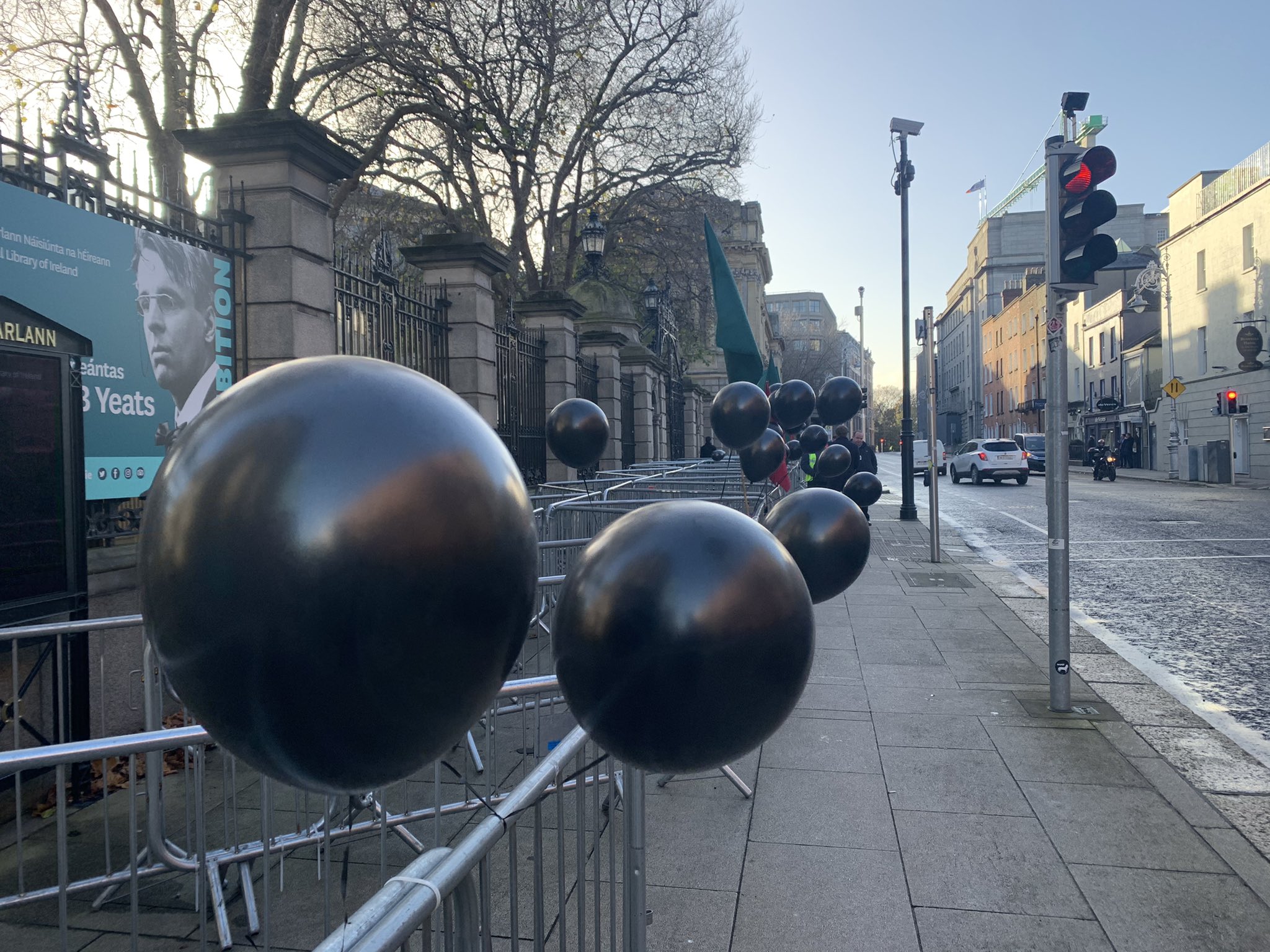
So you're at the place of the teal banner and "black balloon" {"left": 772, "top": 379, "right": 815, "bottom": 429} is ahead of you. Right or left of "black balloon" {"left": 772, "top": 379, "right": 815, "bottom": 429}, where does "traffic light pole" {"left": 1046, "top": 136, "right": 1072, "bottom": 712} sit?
right

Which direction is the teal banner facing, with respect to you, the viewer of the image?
facing the viewer and to the right of the viewer

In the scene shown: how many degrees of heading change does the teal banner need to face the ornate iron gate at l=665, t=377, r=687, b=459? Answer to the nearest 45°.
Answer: approximately 90° to its left

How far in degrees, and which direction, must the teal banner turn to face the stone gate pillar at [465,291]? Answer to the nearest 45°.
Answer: approximately 90° to its left
